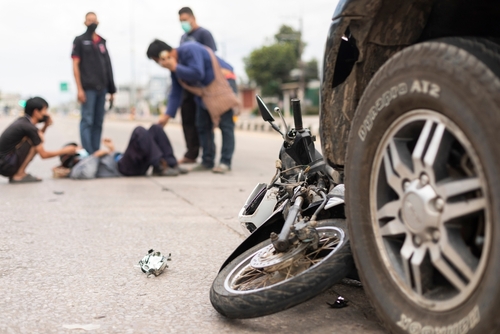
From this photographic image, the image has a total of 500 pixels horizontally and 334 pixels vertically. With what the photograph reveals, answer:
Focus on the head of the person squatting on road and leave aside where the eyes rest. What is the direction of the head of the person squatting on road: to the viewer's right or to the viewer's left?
to the viewer's right

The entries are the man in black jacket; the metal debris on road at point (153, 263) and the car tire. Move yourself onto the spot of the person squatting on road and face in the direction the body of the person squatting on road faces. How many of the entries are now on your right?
2

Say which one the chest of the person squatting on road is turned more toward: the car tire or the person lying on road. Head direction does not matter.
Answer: the person lying on road

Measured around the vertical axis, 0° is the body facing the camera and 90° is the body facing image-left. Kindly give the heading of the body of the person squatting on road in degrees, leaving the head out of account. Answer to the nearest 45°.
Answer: approximately 270°

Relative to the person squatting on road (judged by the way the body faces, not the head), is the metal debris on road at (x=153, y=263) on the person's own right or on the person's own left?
on the person's own right

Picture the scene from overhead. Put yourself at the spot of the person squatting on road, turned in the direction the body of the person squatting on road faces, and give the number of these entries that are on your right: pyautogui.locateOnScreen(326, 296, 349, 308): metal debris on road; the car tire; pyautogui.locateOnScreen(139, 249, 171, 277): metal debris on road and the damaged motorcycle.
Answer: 4

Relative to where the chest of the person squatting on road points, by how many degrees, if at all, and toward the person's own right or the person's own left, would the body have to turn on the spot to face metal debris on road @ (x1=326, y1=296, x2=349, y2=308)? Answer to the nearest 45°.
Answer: approximately 90° to the person's own right

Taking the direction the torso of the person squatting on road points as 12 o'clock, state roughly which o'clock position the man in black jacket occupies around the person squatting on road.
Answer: The man in black jacket is roughly at 10 o'clock from the person squatting on road.

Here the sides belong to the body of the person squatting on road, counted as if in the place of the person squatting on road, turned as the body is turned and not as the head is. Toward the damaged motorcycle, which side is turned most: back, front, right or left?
right

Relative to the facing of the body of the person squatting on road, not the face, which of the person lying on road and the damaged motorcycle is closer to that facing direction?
the person lying on road

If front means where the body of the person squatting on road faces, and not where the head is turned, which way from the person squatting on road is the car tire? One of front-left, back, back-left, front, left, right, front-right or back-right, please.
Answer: right

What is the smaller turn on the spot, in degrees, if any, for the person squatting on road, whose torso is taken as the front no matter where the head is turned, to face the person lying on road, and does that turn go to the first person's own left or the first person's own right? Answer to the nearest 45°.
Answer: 0° — they already face them
